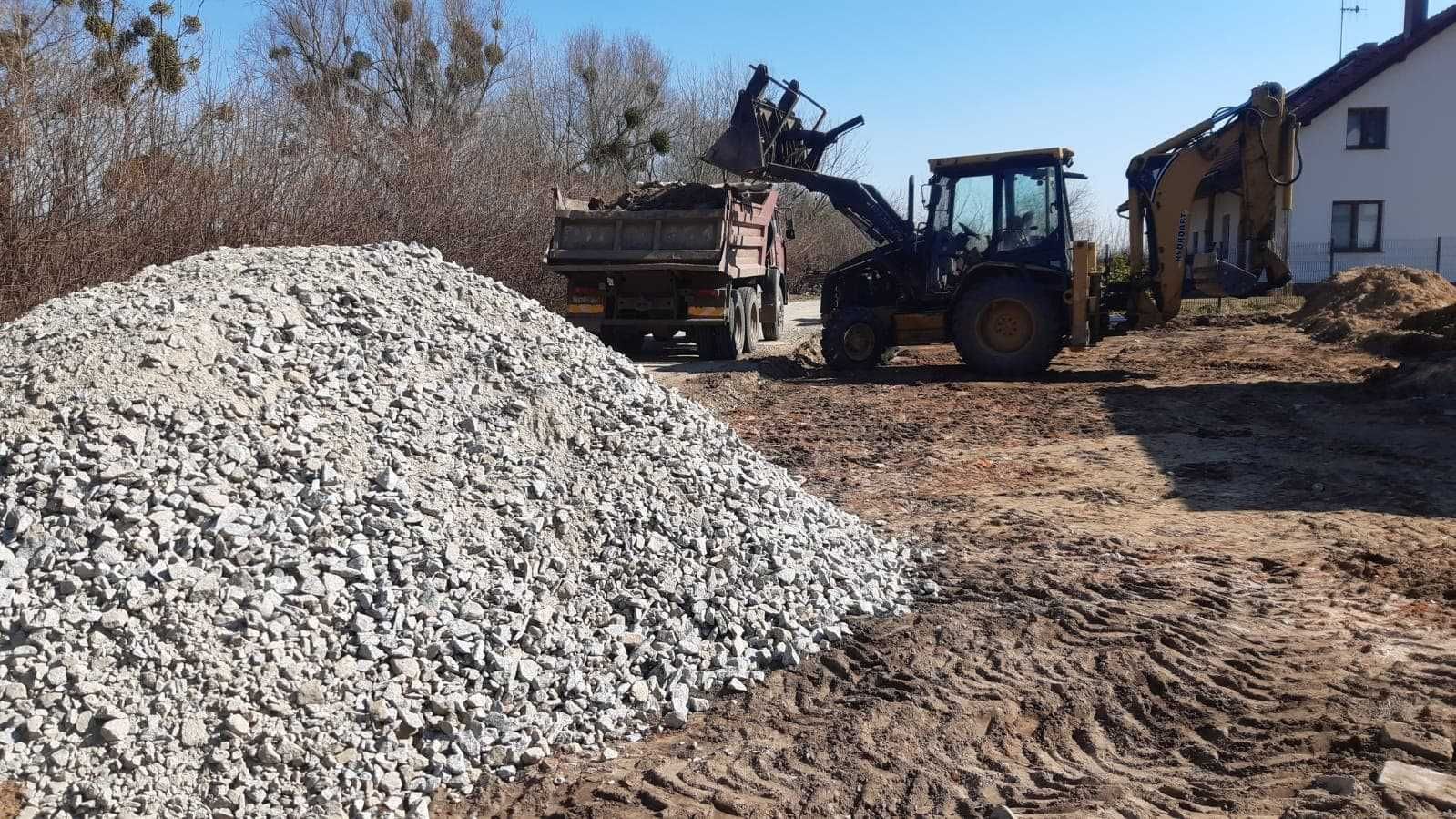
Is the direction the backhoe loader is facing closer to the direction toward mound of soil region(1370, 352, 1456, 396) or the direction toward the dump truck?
the dump truck

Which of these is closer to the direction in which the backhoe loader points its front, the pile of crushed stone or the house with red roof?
the pile of crushed stone

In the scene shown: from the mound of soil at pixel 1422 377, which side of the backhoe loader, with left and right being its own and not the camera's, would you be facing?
back

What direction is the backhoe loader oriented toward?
to the viewer's left

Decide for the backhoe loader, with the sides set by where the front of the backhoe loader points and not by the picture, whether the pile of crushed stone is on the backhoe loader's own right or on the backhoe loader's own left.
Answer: on the backhoe loader's own left

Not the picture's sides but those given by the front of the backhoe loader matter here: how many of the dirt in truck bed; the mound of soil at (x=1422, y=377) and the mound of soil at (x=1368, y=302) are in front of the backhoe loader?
1

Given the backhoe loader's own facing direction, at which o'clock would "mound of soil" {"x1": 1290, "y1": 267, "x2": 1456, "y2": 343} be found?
The mound of soil is roughly at 4 o'clock from the backhoe loader.

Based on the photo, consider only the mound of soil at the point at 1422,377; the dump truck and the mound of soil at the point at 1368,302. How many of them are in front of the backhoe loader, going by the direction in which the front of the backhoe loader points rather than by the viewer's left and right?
1

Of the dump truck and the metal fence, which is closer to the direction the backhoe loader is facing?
the dump truck

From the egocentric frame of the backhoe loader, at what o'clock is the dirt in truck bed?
The dirt in truck bed is roughly at 12 o'clock from the backhoe loader.

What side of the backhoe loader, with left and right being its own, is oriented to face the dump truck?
front

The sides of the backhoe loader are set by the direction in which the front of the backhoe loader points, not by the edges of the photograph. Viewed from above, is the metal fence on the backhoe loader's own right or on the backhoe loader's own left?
on the backhoe loader's own right

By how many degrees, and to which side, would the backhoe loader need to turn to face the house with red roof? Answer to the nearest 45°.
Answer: approximately 135° to its right
